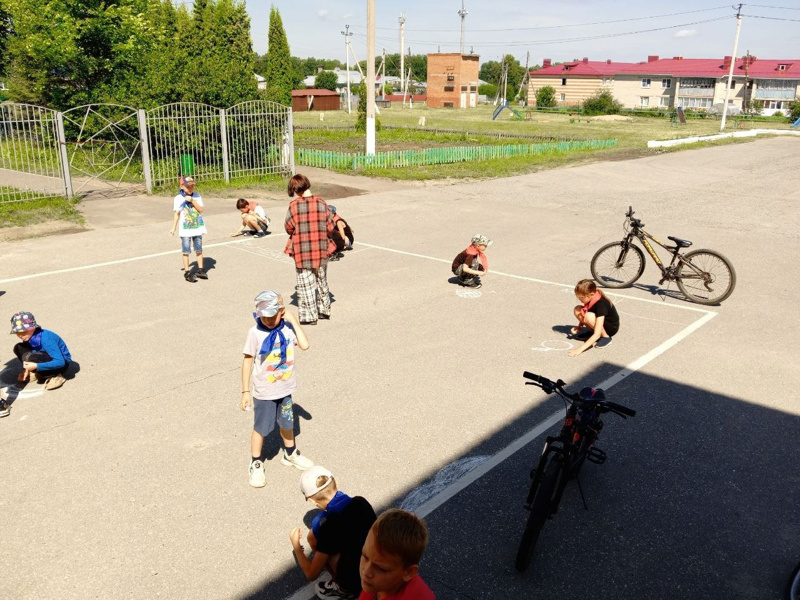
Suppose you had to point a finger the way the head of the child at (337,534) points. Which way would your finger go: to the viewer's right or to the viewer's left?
to the viewer's left

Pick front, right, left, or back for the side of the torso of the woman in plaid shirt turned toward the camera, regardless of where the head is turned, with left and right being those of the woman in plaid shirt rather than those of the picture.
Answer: back

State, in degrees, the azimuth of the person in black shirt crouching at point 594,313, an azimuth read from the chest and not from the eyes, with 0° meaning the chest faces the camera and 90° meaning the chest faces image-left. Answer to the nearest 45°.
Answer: approximately 45°

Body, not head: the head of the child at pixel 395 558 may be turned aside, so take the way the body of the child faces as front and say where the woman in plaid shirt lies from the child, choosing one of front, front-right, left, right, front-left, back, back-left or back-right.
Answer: back-right

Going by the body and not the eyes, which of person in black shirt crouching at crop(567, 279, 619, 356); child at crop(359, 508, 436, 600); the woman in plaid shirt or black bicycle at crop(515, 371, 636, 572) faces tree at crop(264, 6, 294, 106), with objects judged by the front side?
the woman in plaid shirt

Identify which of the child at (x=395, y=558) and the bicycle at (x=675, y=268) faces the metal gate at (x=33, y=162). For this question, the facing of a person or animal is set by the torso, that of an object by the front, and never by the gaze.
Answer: the bicycle

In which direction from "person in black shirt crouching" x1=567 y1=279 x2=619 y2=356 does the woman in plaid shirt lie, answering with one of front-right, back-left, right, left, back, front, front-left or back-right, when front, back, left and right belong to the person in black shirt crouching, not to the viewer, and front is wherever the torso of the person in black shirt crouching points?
front-right

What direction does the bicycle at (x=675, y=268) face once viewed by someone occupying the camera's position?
facing to the left of the viewer

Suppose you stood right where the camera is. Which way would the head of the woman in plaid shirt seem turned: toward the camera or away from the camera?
away from the camera

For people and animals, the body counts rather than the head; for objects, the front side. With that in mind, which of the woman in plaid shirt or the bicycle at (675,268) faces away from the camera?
the woman in plaid shirt

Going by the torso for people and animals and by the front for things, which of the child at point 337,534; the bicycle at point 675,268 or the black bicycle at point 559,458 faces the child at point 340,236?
the bicycle
